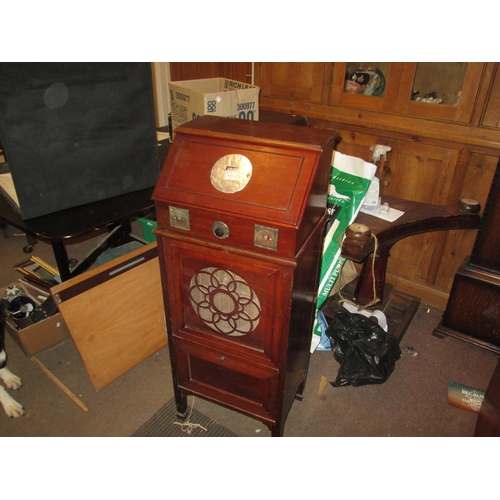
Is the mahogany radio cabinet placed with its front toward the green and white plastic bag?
no

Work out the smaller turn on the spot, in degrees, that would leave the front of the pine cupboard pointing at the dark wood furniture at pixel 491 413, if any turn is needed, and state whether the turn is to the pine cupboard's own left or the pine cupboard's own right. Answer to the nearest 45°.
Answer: approximately 45° to the pine cupboard's own left

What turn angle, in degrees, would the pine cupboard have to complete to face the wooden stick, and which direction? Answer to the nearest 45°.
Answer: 0° — it already faces it

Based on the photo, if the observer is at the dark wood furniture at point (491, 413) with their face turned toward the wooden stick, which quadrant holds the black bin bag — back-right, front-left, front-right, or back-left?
front-right

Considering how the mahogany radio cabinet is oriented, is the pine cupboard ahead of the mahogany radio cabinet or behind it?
behind

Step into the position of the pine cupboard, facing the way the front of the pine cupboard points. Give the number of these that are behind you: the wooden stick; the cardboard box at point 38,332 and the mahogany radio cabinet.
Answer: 0

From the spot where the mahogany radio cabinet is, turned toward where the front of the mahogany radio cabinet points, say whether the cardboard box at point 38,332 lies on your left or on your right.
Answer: on your right

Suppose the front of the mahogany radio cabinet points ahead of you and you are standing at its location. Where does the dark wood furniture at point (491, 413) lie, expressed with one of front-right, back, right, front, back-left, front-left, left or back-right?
back-left

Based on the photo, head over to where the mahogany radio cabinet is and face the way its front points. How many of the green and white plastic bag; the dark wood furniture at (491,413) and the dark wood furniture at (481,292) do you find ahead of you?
0

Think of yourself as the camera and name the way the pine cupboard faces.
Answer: facing the viewer and to the left of the viewer

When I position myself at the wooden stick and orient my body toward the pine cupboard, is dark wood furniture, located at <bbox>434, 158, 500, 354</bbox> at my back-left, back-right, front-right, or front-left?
front-right

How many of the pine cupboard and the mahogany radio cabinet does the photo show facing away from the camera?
0

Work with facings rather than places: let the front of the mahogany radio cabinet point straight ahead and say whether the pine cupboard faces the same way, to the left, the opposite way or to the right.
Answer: the same way

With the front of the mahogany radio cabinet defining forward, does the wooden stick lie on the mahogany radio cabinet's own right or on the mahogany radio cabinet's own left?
on the mahogany radio cabinet's own right

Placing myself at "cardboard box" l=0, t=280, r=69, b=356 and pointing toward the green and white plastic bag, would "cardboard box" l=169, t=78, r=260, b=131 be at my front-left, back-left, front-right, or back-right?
front-left

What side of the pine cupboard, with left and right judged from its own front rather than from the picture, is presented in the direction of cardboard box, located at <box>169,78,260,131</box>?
front
